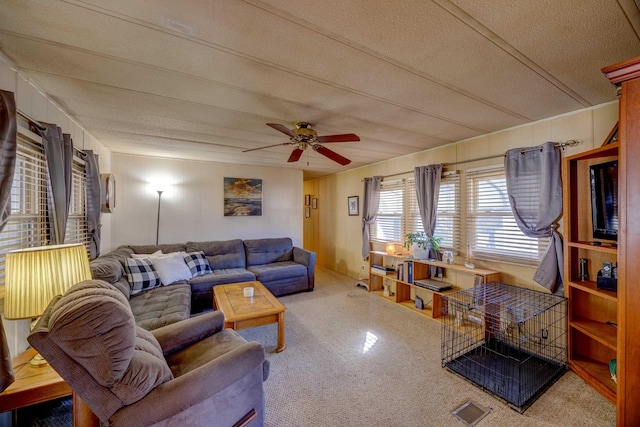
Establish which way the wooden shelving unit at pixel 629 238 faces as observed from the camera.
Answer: facing to the left of the viewer

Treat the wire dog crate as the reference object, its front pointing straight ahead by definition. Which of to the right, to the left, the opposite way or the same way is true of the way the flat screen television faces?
to the right

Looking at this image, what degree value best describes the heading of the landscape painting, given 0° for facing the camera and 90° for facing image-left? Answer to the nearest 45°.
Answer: approximately 0°

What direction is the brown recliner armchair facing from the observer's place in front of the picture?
facing away from the viewer and to the right of the viewer

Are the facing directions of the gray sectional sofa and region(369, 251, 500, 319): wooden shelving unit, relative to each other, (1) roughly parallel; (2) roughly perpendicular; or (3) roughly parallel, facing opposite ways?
roughly perpendicular

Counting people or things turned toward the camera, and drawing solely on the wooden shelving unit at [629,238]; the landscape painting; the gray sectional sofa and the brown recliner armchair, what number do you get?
2

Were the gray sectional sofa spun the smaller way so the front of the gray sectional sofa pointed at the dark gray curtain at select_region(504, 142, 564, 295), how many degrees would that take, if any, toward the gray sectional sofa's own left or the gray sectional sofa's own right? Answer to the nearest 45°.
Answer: approximately 45° to the gray sectional sofa's own left

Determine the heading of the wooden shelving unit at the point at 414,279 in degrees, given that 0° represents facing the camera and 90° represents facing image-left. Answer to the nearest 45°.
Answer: approximately 45°

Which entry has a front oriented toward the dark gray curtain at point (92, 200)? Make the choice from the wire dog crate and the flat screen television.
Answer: the flat screen television

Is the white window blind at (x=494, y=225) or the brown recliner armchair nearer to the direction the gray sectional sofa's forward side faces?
the brown recliner armchair

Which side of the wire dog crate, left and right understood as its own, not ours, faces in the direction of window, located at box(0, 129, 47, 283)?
right
